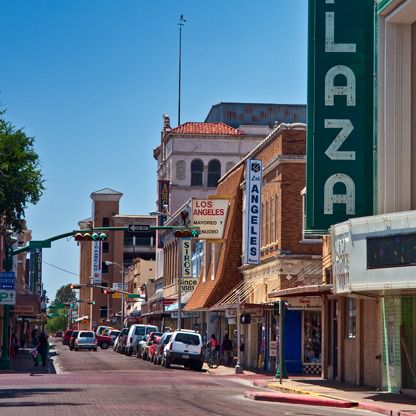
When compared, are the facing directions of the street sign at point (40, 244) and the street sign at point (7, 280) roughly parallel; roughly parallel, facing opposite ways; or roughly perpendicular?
roughly parallel

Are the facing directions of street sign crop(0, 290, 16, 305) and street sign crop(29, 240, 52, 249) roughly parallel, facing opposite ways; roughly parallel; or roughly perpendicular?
roughly parallel

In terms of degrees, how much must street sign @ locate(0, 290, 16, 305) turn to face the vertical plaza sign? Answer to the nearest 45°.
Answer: approximately 45° to its left

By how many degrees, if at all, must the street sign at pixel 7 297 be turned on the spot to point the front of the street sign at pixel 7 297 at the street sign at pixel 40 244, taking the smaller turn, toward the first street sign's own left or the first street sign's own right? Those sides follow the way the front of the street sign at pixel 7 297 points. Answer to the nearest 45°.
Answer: approximately 45° to the first street sign's own left

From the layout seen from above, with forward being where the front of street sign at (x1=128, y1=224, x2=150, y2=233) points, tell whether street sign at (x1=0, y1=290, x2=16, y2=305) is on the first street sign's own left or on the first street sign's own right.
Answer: on the first street sign's own right

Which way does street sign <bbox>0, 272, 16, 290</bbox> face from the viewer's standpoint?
toward the camera

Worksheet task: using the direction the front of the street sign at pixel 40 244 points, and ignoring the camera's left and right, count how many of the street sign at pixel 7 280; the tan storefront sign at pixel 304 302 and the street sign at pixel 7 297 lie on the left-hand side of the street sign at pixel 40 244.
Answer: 1

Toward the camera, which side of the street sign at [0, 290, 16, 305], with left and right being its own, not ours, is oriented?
front

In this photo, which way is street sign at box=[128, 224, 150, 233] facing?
toward the camera

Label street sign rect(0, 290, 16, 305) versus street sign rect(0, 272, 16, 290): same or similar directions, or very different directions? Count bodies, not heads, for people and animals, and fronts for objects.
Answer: same or similar directions

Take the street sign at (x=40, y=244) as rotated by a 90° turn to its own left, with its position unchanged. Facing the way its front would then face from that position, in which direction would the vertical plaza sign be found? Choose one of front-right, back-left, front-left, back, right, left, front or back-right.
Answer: front-right
